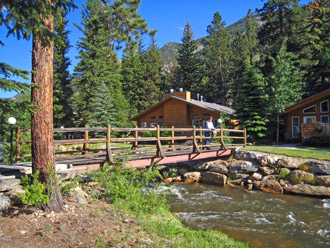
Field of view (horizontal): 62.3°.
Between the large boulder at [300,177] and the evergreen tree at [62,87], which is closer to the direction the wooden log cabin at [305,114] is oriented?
the large boulder

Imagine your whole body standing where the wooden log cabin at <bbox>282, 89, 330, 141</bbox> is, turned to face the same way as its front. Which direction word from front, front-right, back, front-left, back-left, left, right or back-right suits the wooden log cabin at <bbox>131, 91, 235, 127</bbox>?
right

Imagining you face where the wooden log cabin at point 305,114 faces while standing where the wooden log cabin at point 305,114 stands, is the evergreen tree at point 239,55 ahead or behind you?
behind

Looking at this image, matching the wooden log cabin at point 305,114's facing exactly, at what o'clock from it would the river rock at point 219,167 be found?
The river rock is roughly at 1 o'clock from the wooden log cabin.

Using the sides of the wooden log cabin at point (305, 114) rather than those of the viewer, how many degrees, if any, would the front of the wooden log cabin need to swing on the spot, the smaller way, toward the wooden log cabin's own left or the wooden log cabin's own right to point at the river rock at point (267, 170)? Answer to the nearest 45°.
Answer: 0° — it already faces it

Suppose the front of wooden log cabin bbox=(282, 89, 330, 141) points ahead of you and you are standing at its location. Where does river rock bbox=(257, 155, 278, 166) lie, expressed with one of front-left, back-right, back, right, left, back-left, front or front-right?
front

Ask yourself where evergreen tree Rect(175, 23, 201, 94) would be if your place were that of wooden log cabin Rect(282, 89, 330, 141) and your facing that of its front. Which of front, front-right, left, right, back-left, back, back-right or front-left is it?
back-right

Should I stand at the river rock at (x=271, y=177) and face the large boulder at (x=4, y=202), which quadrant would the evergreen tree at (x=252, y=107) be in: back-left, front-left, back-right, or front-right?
back-right

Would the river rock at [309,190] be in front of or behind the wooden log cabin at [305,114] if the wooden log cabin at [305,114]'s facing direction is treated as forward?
in front

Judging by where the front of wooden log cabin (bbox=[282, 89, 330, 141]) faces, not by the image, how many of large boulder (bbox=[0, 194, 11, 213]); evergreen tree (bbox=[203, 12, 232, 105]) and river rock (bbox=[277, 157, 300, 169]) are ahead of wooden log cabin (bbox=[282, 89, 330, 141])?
2

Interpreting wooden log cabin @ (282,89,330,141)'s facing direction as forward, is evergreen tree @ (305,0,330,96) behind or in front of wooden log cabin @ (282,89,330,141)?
behind

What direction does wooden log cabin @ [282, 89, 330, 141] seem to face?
toward the camera

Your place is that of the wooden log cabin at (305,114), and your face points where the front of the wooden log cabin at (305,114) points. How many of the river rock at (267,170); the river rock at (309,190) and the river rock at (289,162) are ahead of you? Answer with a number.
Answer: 3

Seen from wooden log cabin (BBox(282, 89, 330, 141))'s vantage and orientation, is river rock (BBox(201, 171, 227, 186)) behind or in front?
in front

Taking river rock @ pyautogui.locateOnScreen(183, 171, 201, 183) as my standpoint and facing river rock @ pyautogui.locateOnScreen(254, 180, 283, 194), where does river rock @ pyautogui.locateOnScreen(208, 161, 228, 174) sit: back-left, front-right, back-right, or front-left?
front-left

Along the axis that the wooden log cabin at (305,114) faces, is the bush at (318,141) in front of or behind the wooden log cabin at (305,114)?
in front

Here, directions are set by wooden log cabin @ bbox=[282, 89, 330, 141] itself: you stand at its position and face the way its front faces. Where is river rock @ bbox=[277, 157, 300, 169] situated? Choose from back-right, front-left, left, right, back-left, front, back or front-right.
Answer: front
